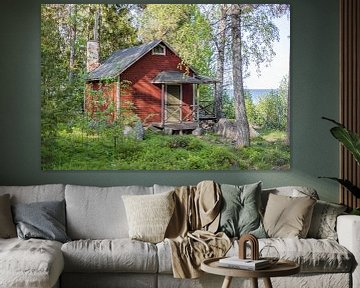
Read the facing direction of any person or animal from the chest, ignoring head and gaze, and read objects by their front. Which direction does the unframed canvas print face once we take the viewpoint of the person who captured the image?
facing the viewer

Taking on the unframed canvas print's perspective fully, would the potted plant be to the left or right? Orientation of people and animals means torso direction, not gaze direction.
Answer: on its left

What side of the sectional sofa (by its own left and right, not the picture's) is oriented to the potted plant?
left

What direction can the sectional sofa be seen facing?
toward the camera

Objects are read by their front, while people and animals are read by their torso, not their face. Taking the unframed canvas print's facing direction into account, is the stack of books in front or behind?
in front

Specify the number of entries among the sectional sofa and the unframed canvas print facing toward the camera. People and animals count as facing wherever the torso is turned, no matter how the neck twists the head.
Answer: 2
